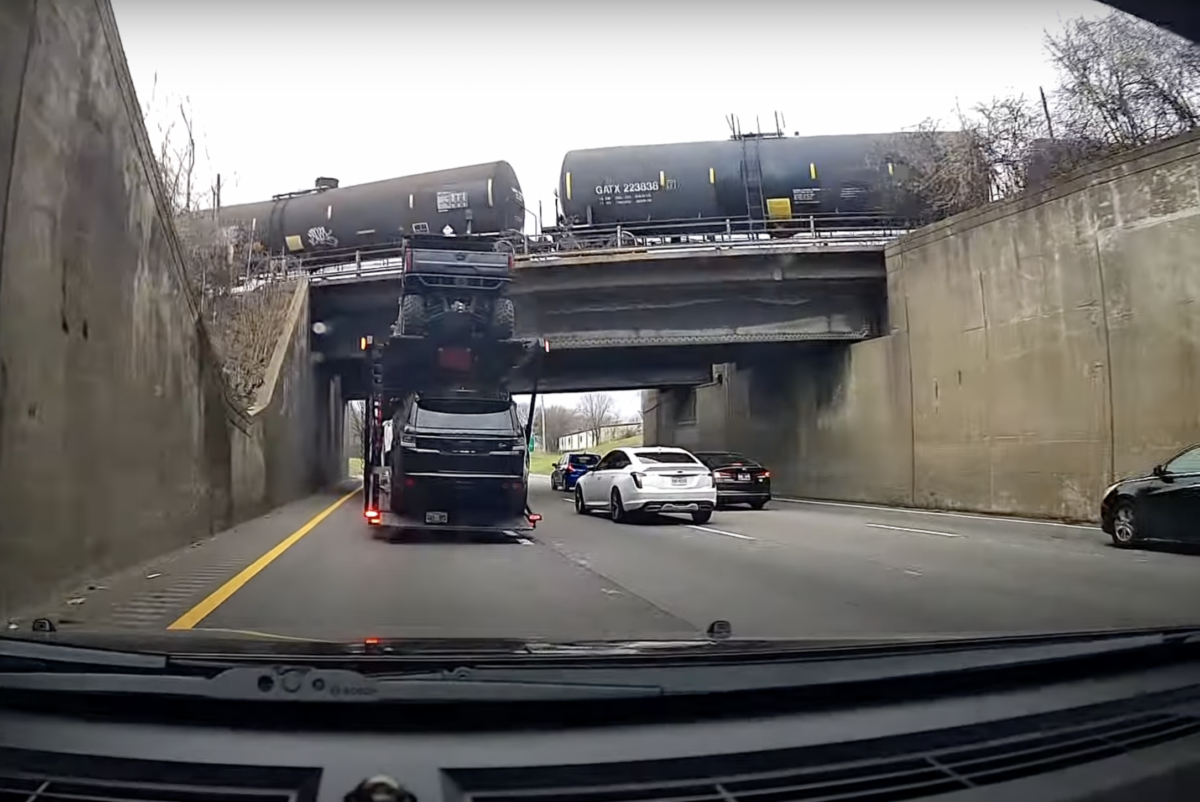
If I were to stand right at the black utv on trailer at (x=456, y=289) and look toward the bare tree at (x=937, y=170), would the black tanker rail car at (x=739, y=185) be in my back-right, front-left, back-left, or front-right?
front-left

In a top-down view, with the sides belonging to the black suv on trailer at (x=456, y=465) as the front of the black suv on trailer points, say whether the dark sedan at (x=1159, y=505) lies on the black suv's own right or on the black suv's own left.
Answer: on the black suv's own right

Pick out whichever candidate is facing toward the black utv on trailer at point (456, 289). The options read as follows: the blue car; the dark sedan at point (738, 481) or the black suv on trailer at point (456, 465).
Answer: the black suv on trailer at point (456, 465)

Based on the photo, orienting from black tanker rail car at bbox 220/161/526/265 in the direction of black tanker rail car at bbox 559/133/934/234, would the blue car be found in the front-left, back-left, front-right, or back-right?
front-left

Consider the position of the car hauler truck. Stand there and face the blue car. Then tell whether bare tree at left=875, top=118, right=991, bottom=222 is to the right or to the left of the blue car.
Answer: right

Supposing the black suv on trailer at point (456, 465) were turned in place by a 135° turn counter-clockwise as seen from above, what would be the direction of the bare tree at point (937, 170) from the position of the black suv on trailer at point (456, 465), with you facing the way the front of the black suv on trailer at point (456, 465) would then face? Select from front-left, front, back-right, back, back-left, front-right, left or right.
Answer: back

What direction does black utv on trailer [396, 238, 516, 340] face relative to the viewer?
away from the camera

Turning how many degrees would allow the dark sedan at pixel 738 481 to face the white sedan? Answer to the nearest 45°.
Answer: approximately 135° to its left

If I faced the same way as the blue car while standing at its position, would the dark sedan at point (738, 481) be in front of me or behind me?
behind
